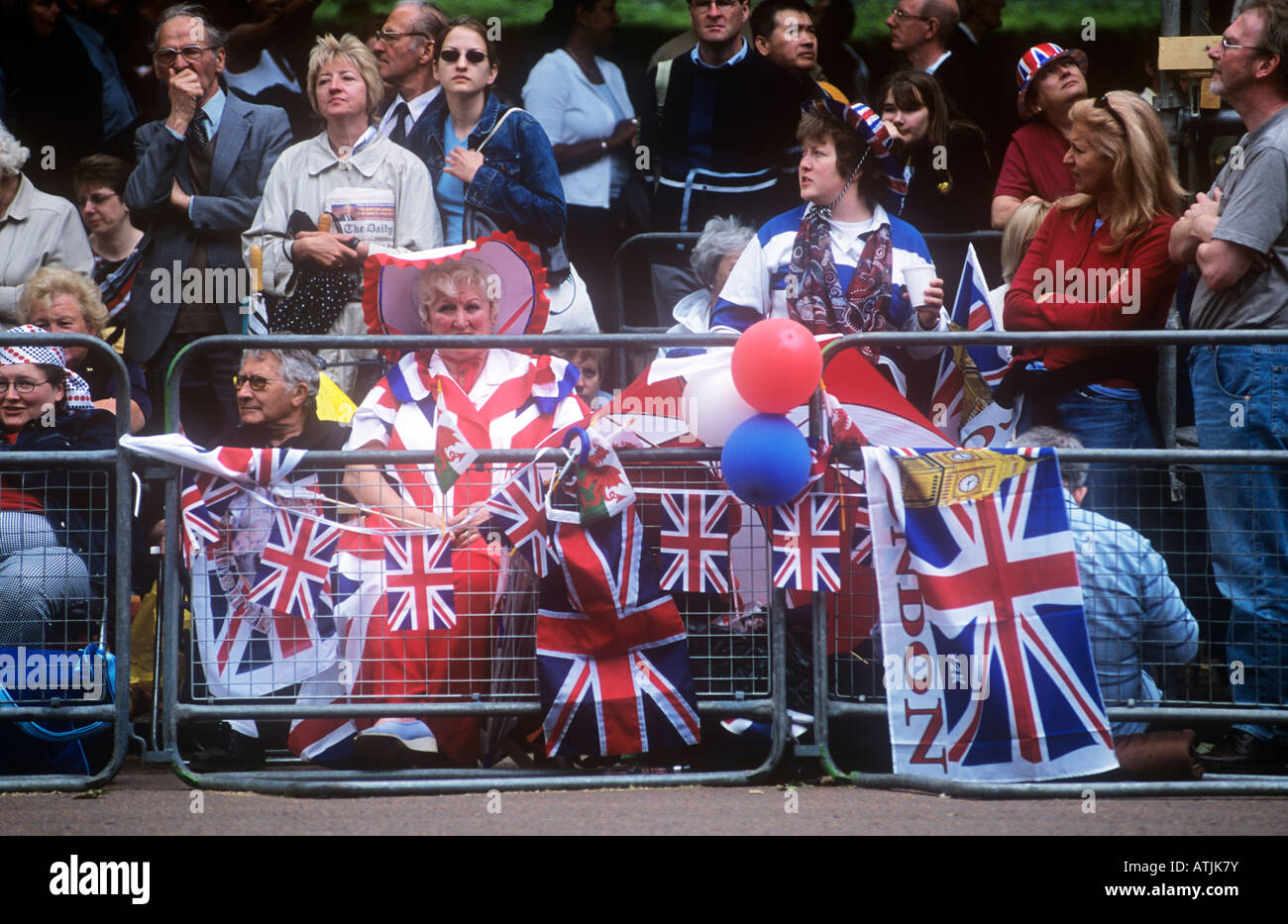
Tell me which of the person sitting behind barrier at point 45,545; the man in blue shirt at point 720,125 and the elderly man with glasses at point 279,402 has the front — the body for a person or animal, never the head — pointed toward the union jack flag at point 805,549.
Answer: the man in blue shirt

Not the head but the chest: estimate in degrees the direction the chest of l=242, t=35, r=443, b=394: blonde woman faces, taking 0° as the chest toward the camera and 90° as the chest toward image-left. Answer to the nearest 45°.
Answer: approximately 0°

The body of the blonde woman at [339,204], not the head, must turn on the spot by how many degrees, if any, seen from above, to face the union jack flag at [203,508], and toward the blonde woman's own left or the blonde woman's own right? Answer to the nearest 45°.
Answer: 0° — they already face it

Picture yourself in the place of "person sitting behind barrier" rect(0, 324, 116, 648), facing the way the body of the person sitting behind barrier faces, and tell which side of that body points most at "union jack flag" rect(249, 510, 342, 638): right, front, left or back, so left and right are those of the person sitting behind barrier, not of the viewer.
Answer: left

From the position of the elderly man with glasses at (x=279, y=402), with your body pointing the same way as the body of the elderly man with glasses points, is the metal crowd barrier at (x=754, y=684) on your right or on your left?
on your left

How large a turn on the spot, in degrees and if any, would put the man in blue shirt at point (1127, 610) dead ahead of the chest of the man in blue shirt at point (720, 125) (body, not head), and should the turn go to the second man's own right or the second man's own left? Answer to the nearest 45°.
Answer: approximately 45° to the second man's own left

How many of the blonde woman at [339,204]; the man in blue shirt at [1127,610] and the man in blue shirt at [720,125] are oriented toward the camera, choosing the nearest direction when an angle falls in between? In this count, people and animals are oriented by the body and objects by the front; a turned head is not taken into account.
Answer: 2

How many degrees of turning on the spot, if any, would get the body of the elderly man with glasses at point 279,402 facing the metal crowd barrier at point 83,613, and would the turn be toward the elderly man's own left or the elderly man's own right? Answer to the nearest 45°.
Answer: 0° — they already face it

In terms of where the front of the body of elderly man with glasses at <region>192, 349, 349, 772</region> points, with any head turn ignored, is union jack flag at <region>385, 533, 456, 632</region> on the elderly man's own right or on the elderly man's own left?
on the elderly man's own left

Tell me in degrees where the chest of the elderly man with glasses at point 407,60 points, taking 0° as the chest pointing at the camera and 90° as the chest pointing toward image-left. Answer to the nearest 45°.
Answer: approximately 45°

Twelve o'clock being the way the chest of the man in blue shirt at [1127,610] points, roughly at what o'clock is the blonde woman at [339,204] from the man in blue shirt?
The blonde woman is roughly at 11 o'clock from the man in blue shirt.
